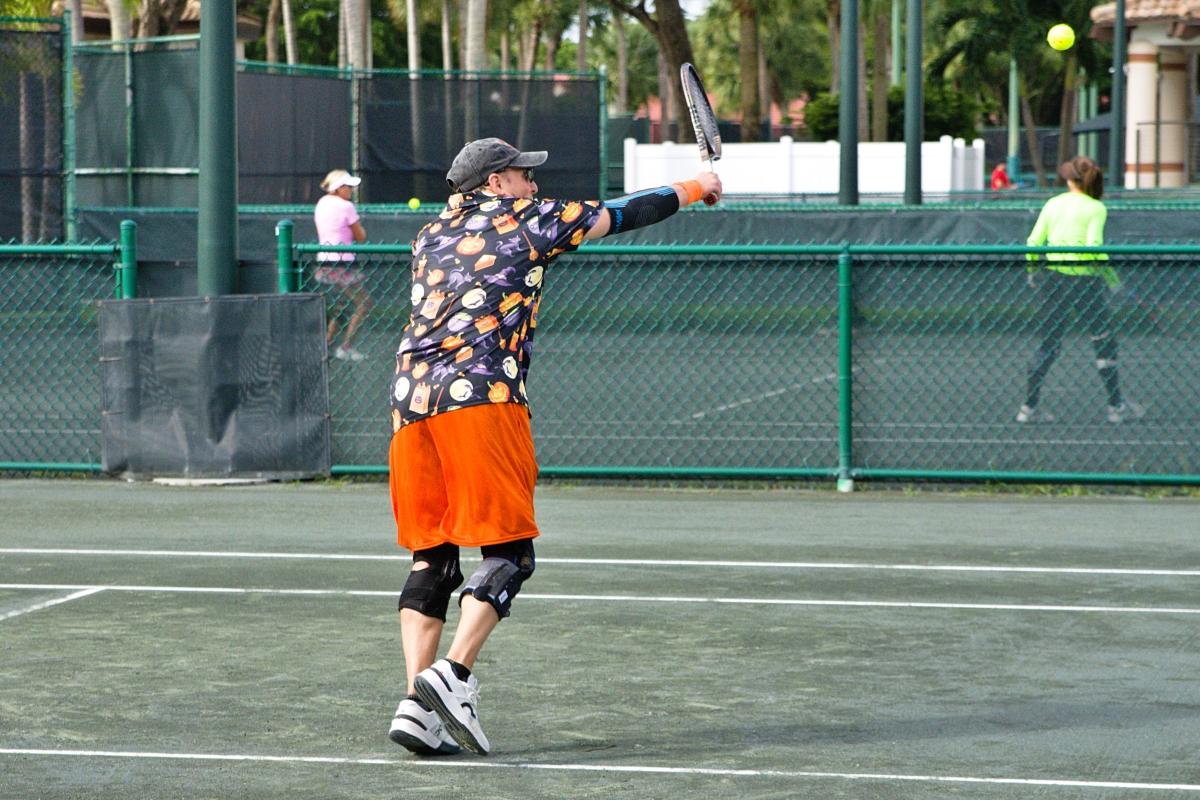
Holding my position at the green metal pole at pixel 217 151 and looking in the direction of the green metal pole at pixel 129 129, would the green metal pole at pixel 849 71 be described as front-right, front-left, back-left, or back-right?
front-right

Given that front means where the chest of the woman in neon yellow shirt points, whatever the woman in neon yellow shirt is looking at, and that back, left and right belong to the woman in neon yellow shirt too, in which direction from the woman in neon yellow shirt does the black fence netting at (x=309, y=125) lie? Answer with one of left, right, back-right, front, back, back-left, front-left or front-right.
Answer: front

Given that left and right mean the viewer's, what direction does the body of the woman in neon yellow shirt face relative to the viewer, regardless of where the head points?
facing away from the viewer and to the left of the viewer

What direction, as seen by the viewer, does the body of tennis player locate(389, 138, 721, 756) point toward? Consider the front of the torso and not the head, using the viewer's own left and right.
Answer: facing away from the viewer and to the right of the viewer

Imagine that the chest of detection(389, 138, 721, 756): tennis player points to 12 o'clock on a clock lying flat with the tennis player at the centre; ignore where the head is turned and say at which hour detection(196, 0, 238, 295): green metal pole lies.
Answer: The green metal pole is roughly at 10 o'clock from the tennis player.

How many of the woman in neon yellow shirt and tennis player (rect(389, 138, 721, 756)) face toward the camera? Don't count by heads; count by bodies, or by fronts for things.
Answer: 0

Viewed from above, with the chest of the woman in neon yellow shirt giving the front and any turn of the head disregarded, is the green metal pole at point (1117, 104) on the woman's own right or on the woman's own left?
on the woman's own right

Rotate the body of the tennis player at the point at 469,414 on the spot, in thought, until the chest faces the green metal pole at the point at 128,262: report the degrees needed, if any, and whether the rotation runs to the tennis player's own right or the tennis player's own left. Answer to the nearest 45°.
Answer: approximately 45° to the tennis player's own left

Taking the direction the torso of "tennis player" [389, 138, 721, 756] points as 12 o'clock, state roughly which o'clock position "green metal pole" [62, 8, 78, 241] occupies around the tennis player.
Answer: The green metal pole is roughly at 10 o'clock from the tennis player.
